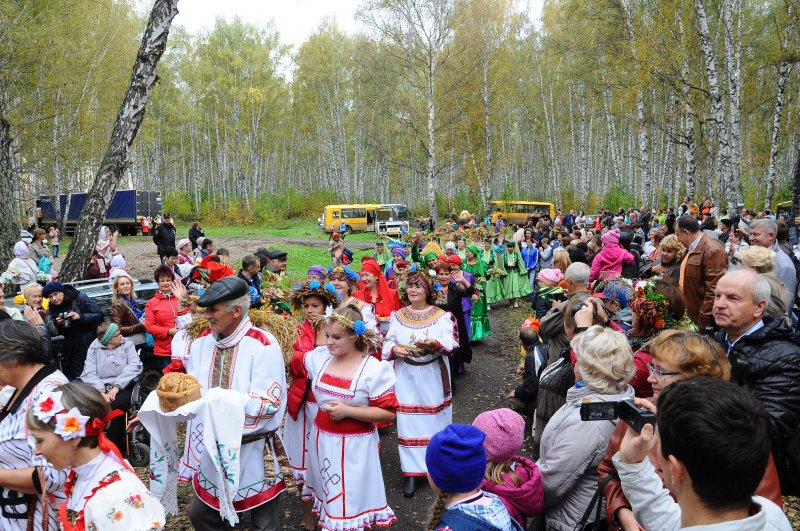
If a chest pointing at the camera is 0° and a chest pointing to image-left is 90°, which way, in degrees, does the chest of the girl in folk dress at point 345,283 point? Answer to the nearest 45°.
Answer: approximately 45°

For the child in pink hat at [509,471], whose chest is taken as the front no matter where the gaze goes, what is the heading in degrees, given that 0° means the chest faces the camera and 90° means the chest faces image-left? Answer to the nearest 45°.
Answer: approximately 135°

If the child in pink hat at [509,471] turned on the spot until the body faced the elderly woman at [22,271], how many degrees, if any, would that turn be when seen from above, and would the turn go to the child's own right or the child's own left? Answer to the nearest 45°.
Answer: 0° — they already face them

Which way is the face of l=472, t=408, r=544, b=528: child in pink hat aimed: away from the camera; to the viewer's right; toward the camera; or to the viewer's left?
away from the camera

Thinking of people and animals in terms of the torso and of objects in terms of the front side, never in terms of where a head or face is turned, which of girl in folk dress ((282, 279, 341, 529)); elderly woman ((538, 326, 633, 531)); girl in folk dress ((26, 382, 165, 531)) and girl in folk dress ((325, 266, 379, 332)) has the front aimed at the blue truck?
the elderly woman
